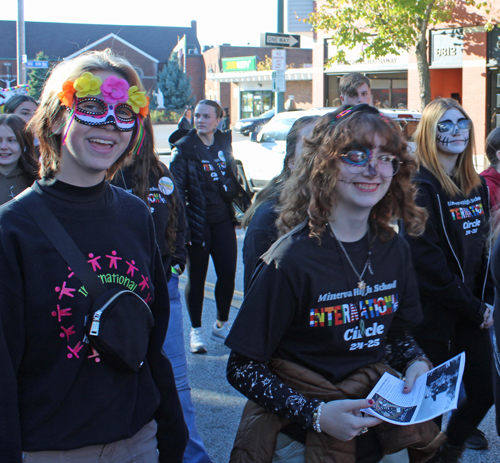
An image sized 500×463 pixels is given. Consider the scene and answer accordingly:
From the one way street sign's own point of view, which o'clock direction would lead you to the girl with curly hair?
The girl with curly hair is roughly at 12 o'clock from the one way street sign.

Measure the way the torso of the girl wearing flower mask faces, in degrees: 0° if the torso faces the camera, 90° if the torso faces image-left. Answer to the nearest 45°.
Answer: approximately 315°

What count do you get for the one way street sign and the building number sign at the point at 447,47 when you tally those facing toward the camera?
2

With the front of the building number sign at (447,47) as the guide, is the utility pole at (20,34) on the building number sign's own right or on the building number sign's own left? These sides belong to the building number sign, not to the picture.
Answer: on the building number sign's own right

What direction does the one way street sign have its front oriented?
toward the camera

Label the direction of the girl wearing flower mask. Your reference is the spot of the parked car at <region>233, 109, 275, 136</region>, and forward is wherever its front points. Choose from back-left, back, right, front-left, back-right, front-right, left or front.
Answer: front-left

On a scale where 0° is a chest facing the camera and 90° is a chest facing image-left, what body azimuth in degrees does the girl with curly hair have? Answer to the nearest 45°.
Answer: approximately 315°

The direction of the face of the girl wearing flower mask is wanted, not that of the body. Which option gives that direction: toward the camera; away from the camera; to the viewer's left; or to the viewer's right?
toward the camera

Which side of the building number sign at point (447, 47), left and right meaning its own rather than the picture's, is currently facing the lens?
front
